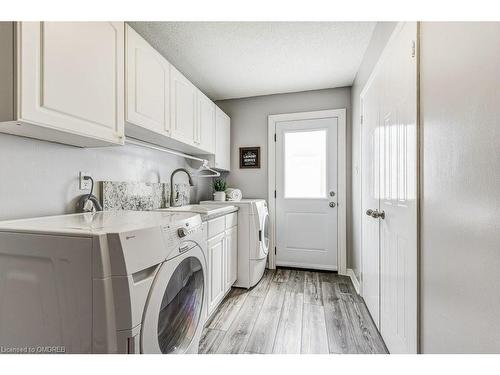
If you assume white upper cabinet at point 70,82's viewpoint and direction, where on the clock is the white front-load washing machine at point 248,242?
The white front-load washing machine is roughly at 10 o'clock from the white upper cabinet.

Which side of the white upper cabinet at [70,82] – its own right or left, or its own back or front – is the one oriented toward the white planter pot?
left

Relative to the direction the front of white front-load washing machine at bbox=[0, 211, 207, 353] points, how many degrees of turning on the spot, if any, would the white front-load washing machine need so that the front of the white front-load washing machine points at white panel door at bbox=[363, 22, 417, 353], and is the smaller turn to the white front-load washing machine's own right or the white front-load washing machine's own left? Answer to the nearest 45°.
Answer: approximately 45° to the white front-load washing machine's own left

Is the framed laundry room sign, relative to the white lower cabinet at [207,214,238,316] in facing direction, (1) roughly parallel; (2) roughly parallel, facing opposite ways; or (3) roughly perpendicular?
roughly perpendicular

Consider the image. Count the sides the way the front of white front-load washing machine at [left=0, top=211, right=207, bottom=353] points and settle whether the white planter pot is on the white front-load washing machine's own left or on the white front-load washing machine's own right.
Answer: on the white front-load washing machine's own left

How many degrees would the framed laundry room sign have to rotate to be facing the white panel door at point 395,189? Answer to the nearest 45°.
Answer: approximately 45° to its left

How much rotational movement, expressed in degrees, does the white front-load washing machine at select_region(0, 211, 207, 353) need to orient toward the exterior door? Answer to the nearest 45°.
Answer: approximately 90° to its left

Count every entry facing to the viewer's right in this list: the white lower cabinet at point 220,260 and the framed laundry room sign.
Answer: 1

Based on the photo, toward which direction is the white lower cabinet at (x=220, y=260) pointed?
to the viewer's right

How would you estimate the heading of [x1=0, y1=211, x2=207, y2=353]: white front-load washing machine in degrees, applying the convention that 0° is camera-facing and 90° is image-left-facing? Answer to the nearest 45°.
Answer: approximately 315°
